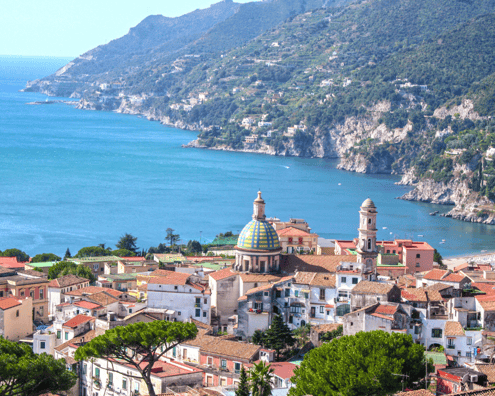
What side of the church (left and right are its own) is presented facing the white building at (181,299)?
back

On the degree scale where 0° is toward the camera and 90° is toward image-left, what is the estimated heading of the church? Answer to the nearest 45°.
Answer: approximately 270°

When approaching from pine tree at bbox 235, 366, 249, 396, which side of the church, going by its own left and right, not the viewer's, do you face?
right

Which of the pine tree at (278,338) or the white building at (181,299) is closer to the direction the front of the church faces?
the pine tree

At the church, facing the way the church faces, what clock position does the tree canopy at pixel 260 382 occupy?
The tree canopy is roughly at 3 o'clock from the church.

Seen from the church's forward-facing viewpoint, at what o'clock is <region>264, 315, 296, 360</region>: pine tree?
The pine tree is roughly at 3 o'clock from the church.
